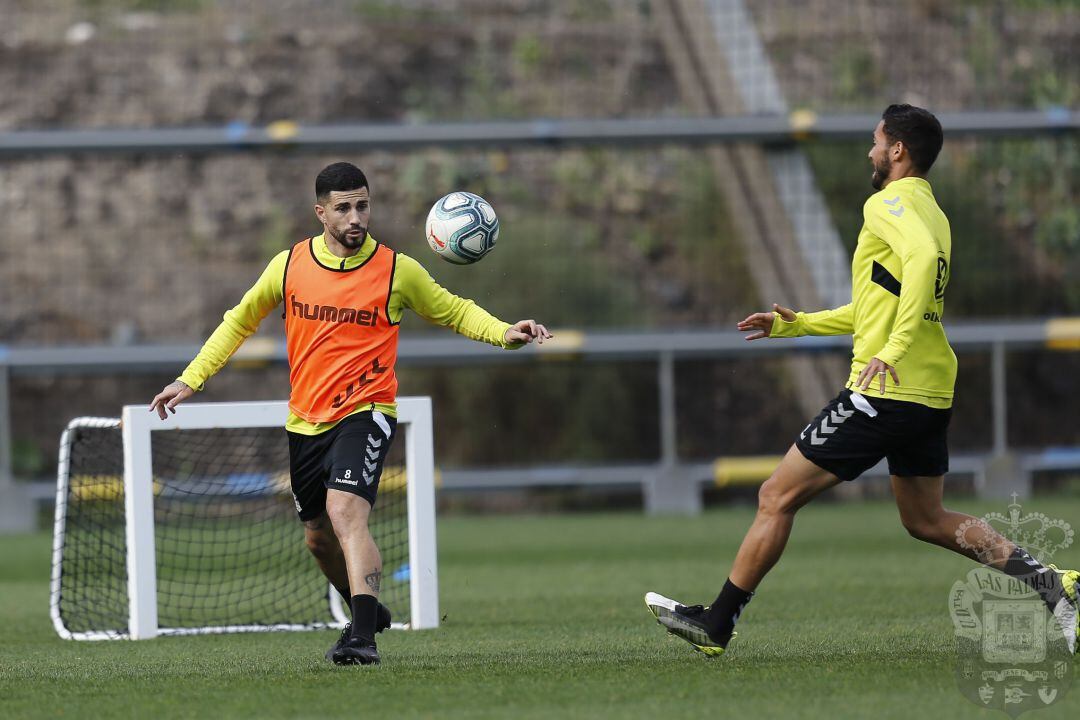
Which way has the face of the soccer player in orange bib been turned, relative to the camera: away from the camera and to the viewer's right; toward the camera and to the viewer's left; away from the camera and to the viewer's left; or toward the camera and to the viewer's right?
toward the camera and to the viewer's right

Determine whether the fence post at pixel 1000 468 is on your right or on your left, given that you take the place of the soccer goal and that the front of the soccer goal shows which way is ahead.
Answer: on your left

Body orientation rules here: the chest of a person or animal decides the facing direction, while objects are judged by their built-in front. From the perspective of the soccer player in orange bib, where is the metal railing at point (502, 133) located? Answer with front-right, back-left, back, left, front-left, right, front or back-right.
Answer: back

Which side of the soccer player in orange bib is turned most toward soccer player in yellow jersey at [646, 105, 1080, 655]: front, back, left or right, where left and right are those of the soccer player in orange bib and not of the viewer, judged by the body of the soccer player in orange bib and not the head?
left

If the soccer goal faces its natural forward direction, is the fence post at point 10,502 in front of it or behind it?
behind

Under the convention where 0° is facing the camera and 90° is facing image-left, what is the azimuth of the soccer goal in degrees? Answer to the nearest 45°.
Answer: approximately 315°

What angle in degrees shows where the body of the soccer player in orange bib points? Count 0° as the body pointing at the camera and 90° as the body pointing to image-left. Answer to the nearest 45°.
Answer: approximately 0°

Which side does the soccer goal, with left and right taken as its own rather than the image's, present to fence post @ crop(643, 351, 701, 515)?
left

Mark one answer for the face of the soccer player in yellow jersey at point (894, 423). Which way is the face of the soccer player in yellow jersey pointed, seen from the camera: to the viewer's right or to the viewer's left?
to the viewer's left

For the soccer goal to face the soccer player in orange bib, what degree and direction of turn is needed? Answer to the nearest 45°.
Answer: approximately 45° to its right

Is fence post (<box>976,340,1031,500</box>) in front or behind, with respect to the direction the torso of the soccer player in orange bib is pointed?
behind
